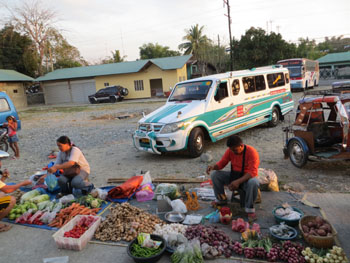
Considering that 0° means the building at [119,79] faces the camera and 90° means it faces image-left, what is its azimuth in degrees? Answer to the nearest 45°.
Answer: approximately 0°

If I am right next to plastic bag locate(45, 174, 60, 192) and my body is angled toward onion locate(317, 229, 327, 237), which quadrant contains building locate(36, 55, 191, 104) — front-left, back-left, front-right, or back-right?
back-left

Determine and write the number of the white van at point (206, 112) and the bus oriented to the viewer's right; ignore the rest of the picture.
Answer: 0

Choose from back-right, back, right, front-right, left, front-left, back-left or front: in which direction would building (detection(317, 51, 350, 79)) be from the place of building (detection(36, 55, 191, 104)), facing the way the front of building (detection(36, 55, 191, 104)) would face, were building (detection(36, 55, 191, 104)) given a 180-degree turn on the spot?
right

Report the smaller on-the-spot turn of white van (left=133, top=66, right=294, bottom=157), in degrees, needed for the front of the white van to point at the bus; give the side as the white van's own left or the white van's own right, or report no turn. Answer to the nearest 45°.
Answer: approximately 180°

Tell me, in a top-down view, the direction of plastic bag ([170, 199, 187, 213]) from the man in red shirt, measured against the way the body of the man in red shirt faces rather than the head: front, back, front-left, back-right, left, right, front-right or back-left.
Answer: front-right

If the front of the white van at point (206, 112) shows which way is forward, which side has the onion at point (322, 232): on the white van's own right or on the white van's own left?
on the white van's own left

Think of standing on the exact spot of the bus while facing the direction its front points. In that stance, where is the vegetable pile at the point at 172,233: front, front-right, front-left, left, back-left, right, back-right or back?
front-left

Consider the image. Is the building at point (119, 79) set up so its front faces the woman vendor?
yes

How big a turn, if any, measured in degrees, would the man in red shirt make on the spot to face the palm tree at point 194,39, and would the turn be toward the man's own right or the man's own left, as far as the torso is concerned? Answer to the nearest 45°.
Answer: approximately 135° to the man's own right

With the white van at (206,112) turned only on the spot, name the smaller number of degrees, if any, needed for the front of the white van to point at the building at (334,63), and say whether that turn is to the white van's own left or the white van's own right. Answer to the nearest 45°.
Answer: approximately 180°

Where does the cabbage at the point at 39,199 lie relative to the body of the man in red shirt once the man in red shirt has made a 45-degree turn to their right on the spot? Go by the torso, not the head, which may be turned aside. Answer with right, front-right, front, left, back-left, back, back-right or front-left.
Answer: front

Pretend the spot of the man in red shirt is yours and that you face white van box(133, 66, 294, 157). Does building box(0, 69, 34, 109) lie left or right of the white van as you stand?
left

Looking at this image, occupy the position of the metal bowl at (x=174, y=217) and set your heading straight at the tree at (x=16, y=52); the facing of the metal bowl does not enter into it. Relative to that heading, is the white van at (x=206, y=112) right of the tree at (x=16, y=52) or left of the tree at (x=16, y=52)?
right
